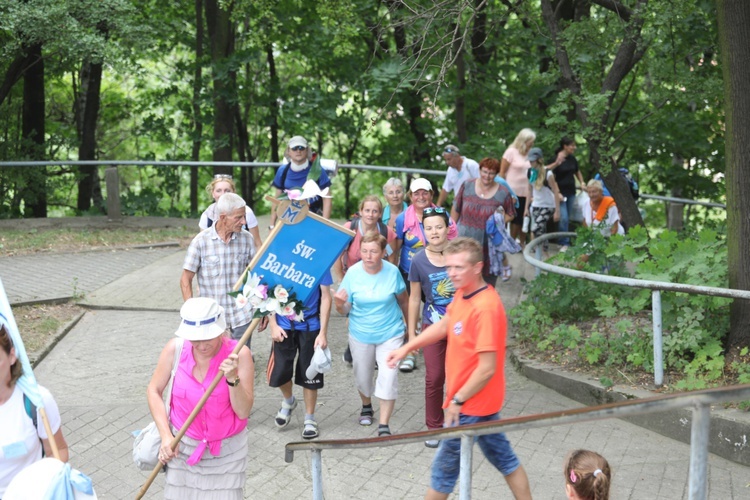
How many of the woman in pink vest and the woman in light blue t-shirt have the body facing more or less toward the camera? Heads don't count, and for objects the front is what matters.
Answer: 2

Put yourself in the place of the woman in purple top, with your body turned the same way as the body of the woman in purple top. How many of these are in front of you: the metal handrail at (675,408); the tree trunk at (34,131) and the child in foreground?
2

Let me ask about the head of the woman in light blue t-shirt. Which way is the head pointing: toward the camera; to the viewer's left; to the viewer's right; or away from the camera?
toward the camera

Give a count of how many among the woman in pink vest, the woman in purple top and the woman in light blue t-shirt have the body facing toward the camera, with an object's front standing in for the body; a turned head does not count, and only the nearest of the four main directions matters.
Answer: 3

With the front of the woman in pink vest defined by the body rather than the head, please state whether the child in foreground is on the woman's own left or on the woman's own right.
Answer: on the woman's own left

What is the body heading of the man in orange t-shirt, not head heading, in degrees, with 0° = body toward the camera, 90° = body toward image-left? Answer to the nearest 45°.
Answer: approximately 45°

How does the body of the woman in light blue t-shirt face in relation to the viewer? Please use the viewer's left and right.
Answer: facing the viewer

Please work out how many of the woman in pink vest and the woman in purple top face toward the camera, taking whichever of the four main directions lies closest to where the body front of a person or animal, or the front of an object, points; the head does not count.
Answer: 2

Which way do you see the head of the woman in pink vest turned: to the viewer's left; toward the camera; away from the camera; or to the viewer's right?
toward the camera

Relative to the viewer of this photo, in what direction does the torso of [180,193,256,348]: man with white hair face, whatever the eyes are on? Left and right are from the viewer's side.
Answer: facing the viewer and to the right of the viewer

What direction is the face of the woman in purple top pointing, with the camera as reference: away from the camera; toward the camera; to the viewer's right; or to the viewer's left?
toward the camera

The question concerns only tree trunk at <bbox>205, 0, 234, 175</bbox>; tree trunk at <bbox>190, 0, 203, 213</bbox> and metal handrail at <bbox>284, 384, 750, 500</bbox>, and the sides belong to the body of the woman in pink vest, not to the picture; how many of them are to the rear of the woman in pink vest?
2

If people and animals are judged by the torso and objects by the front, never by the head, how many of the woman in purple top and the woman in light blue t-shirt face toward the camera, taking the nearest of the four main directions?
2

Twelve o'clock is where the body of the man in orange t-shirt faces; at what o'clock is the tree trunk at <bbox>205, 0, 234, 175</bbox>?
The tree trunk is roughly at 4 o'clock from the man in orange t-shirt.

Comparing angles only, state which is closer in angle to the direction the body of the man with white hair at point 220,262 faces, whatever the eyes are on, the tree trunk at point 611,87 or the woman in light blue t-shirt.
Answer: the woman in light blue t-shirt
